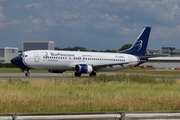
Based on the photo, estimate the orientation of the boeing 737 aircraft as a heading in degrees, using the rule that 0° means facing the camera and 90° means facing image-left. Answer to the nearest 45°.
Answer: approximately 45°
